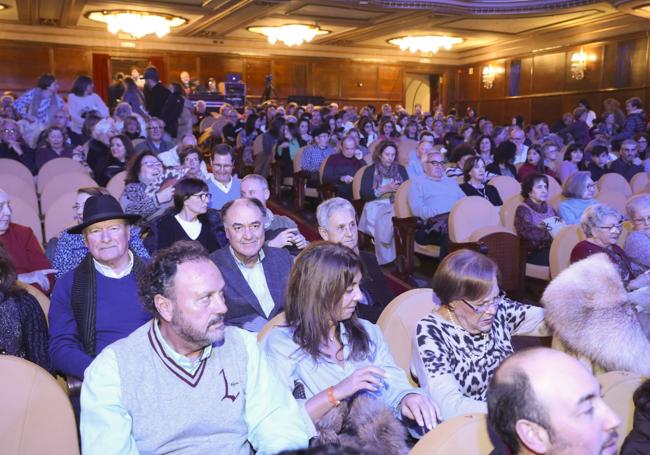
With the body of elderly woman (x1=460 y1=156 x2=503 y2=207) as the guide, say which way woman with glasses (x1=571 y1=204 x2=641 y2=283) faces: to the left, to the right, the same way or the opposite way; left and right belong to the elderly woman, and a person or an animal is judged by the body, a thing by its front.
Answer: the same way

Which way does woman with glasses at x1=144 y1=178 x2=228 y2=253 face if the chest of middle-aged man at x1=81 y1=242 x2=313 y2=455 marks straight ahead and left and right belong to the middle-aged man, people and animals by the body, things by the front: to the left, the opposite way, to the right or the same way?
the same way

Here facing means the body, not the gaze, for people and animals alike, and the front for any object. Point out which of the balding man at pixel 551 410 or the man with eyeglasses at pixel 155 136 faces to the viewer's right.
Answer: the balding man

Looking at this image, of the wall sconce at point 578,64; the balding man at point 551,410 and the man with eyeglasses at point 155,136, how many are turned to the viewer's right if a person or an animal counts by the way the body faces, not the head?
1

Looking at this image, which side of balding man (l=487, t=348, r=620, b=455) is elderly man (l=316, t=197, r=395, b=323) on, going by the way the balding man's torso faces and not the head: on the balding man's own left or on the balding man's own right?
on the balding man's own left

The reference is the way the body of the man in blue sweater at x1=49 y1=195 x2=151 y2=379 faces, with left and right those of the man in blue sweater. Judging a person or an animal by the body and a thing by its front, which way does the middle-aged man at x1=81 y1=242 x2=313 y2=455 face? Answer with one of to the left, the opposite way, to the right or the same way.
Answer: the same way

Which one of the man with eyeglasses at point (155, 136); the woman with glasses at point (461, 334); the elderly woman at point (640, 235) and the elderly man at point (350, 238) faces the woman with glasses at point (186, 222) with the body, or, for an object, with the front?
the man with eyeglasses

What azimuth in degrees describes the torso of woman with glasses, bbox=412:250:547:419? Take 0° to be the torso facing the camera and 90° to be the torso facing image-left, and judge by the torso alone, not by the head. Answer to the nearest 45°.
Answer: approximately 315°

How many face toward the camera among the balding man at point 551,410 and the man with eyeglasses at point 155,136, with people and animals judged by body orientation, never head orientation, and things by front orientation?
1

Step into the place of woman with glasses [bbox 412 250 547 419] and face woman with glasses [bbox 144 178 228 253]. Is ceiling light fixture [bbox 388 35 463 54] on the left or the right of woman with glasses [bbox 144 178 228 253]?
right

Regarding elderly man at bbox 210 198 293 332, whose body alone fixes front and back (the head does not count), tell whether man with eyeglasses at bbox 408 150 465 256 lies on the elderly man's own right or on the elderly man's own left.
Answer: on the elderly man's own left

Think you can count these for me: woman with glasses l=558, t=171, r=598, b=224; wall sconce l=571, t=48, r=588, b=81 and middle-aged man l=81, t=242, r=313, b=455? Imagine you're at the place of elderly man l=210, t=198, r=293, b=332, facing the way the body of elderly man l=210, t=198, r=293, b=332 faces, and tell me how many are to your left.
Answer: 2

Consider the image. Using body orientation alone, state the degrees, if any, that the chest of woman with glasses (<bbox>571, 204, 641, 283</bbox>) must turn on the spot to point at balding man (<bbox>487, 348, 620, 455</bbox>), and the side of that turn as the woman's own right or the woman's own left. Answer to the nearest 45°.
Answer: approximately 45° to the woman's own right

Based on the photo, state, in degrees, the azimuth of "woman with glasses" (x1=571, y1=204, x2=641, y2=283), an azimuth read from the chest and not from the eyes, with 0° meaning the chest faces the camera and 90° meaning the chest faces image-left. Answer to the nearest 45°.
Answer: approximately 315°

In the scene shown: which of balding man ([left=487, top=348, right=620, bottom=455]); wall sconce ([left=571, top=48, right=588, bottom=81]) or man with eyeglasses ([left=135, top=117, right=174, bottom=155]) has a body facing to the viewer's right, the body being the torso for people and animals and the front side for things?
the balding man
